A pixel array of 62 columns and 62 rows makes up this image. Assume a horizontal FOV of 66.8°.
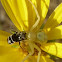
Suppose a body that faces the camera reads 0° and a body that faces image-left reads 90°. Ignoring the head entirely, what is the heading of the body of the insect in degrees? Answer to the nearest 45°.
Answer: approximately 270°
